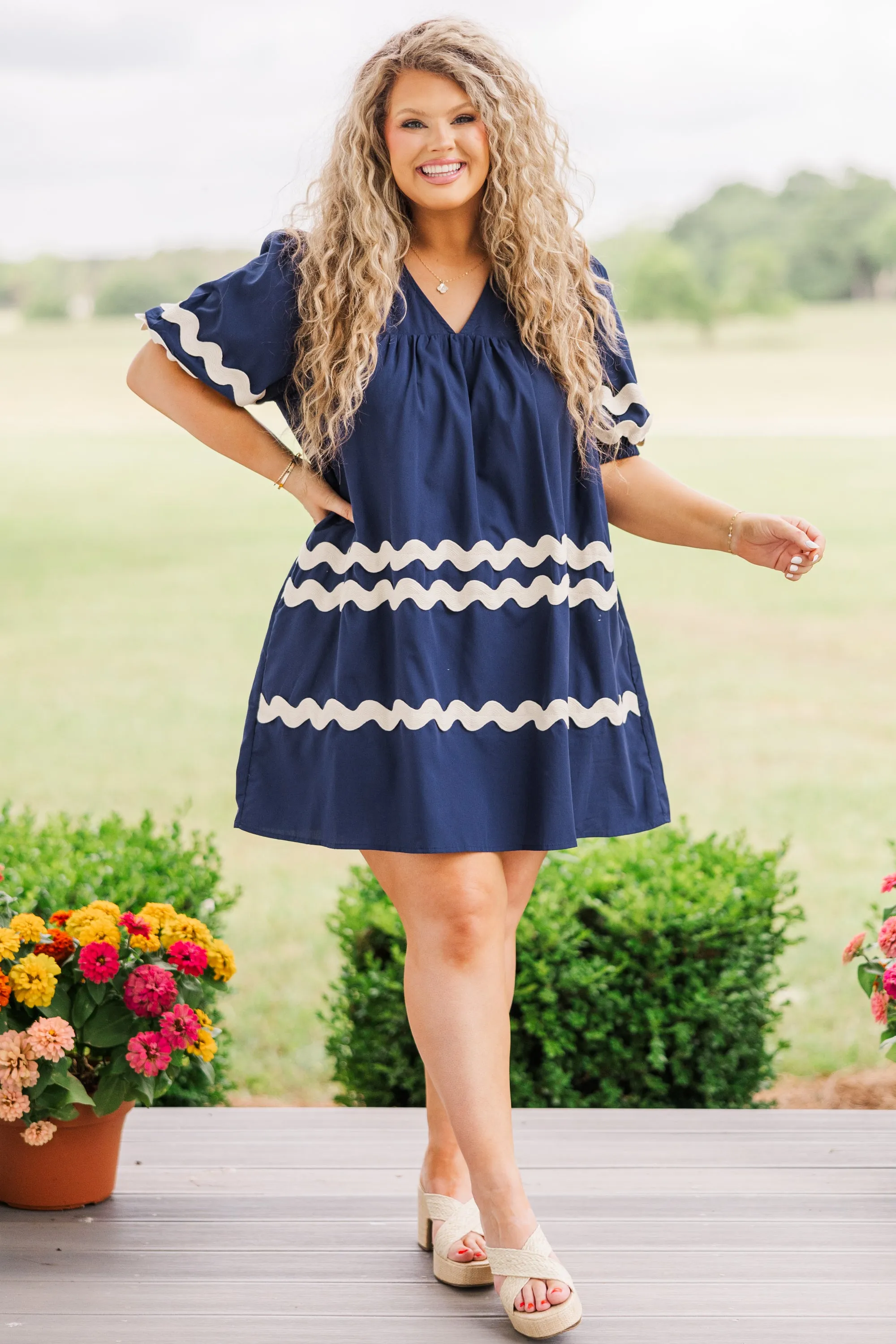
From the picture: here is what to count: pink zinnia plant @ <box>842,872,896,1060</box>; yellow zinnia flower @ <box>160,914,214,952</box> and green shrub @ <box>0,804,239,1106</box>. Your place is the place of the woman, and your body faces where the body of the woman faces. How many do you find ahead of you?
0

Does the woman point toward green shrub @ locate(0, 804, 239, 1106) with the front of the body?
no

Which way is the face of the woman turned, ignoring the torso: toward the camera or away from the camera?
toward the camera

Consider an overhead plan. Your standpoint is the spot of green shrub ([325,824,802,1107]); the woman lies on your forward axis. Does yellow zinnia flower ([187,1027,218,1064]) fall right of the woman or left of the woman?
right

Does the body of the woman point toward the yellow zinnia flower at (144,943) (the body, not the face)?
no

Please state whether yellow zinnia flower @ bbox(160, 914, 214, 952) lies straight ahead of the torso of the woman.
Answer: no

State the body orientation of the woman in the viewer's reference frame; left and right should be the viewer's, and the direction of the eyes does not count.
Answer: facing the viewer

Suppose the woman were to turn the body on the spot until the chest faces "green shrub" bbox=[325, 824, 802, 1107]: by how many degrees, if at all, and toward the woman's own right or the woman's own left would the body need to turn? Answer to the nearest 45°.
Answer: approximately 180°
